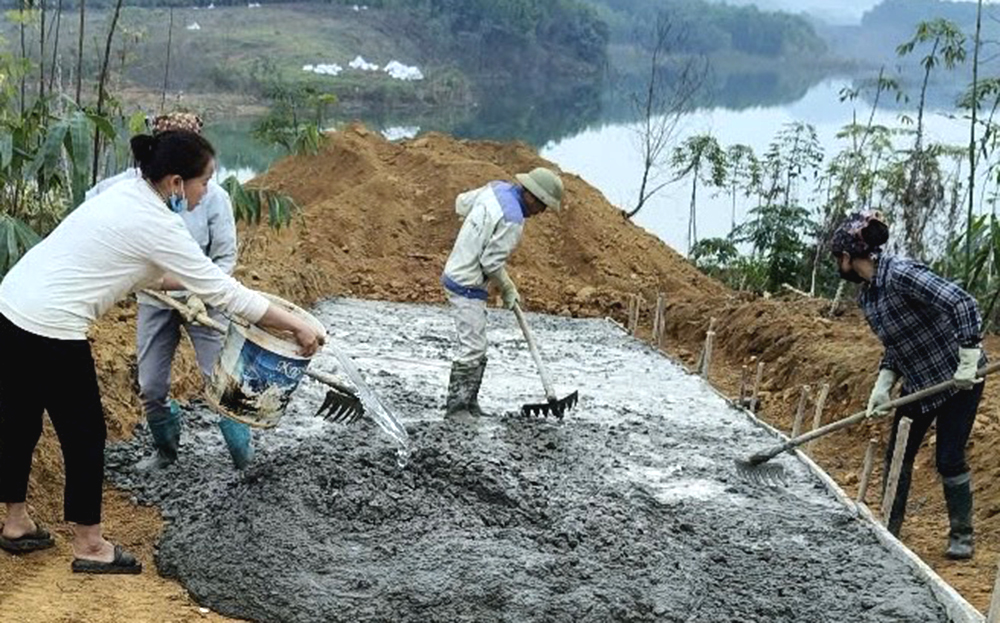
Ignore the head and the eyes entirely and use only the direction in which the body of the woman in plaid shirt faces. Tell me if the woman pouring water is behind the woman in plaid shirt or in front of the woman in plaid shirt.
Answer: in front

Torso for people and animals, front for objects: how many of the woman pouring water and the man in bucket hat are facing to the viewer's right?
2

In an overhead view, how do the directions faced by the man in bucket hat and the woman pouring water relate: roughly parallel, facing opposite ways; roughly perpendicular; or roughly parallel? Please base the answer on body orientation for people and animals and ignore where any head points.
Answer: roughly parallel

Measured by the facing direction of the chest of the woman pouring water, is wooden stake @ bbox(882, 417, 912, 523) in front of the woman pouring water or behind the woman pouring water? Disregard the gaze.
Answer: in front

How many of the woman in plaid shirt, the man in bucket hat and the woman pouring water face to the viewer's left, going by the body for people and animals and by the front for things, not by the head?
1

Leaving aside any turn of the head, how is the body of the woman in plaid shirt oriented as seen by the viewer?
to the viewer's left

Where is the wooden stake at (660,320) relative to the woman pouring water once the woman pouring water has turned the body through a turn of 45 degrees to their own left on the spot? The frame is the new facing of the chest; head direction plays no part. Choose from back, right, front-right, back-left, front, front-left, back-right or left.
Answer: front

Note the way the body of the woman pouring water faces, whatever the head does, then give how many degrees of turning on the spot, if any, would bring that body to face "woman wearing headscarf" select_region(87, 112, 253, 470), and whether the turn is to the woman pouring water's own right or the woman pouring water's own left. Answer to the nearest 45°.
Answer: approximately 90° to the woman pouring water's own left

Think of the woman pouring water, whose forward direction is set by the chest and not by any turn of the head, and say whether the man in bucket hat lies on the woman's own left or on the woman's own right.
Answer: on the woman's own left

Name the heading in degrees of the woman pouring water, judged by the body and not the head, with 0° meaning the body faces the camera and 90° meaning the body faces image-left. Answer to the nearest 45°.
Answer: approximately 270°

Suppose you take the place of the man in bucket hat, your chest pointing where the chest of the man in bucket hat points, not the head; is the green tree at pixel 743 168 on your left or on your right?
on your left

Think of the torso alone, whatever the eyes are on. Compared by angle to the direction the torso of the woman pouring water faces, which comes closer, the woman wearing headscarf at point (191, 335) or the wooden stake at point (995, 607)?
the wooden stake

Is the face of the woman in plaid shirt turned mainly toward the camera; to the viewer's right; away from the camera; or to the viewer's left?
to the viewer's left

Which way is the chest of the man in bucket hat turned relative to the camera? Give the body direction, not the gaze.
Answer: to the viewer's right

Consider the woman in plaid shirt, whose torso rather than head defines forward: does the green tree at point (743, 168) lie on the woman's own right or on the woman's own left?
on the woman's own right
